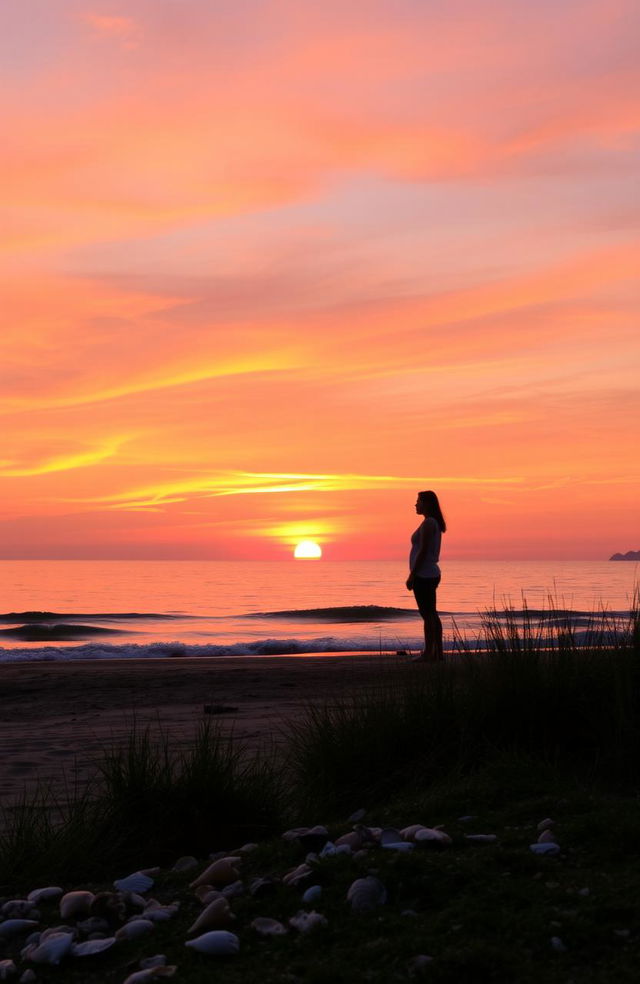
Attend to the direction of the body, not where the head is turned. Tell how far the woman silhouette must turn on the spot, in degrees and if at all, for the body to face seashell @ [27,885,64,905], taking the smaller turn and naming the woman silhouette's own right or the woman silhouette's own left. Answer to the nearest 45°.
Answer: approximately 90° to the woman silhouette's own left

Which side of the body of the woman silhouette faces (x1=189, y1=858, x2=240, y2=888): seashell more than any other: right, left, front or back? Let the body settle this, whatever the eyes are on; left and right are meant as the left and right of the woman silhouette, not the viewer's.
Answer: left

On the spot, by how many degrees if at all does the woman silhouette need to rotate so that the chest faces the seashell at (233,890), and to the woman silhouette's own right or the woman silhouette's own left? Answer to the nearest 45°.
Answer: approximately 90° to the woman silhouette's own left

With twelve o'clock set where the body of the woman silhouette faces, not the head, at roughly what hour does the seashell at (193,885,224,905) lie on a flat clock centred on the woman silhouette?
The seashell is roughly at 9 o'clock from the woman silhouette.

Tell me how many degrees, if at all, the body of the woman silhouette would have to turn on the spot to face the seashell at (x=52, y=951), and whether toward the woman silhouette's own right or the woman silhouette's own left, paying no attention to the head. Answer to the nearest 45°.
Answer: approximately 90° to the woman silhouette's own left

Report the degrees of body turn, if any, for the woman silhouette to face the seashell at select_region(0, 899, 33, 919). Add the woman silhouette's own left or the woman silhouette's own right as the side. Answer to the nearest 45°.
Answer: approximately 90° to the woman silhouette's own left

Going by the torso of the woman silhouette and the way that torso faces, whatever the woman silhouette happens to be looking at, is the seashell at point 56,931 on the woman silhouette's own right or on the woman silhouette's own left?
on the woman silhouette's own left

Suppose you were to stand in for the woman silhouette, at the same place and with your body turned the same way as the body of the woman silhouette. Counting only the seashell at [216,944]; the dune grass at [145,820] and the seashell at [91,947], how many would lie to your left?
3

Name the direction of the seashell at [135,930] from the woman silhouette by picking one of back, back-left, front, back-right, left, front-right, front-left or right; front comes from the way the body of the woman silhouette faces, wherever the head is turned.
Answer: left

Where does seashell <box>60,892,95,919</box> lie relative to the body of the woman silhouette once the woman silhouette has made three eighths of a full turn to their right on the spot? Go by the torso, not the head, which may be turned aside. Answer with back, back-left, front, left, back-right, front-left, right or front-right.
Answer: back-right

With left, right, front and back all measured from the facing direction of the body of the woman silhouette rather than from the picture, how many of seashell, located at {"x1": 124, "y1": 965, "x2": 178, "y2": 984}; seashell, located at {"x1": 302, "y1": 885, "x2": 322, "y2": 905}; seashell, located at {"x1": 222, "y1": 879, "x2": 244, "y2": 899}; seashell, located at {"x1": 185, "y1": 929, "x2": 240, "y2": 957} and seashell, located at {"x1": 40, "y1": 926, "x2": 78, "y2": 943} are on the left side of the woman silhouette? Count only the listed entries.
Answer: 5

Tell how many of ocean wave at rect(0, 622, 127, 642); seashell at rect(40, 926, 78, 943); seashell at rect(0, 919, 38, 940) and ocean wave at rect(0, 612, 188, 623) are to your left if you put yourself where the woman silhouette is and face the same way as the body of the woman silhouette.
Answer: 2

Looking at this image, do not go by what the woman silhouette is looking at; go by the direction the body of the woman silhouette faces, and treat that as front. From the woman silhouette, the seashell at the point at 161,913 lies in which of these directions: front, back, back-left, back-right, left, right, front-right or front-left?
left

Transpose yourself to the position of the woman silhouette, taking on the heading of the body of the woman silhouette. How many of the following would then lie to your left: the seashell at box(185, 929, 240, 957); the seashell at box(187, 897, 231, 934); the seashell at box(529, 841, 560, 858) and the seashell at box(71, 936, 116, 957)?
4

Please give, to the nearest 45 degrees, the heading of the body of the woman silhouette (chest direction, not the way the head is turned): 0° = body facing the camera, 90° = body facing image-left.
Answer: approximately 90°

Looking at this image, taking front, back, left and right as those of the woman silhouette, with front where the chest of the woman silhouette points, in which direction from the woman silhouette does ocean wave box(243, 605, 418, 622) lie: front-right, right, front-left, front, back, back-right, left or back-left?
right

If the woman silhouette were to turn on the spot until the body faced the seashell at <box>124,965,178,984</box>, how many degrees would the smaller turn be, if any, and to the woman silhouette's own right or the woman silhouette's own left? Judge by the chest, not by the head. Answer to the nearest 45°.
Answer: approximately 90° to the woman silhouette's own left

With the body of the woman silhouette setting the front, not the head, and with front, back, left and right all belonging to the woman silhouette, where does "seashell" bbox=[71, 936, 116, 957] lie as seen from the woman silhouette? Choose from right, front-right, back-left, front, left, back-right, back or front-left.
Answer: left

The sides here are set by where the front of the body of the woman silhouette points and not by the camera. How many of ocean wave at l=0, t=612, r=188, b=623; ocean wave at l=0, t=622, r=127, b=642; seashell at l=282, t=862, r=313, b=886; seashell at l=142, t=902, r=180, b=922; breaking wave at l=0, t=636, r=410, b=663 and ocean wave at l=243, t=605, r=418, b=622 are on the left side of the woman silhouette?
2
